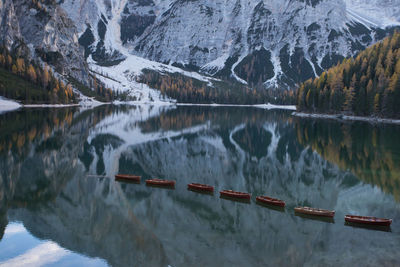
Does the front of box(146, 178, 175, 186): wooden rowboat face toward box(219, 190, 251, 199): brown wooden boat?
no

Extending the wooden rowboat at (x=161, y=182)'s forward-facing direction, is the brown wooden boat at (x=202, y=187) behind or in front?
behind

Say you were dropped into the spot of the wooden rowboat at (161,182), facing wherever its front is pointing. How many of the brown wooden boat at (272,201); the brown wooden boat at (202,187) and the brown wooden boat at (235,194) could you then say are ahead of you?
0

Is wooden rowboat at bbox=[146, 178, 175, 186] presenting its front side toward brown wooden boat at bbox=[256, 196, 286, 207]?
no

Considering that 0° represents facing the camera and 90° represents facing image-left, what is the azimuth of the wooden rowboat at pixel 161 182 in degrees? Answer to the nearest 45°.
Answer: approximately 90°
